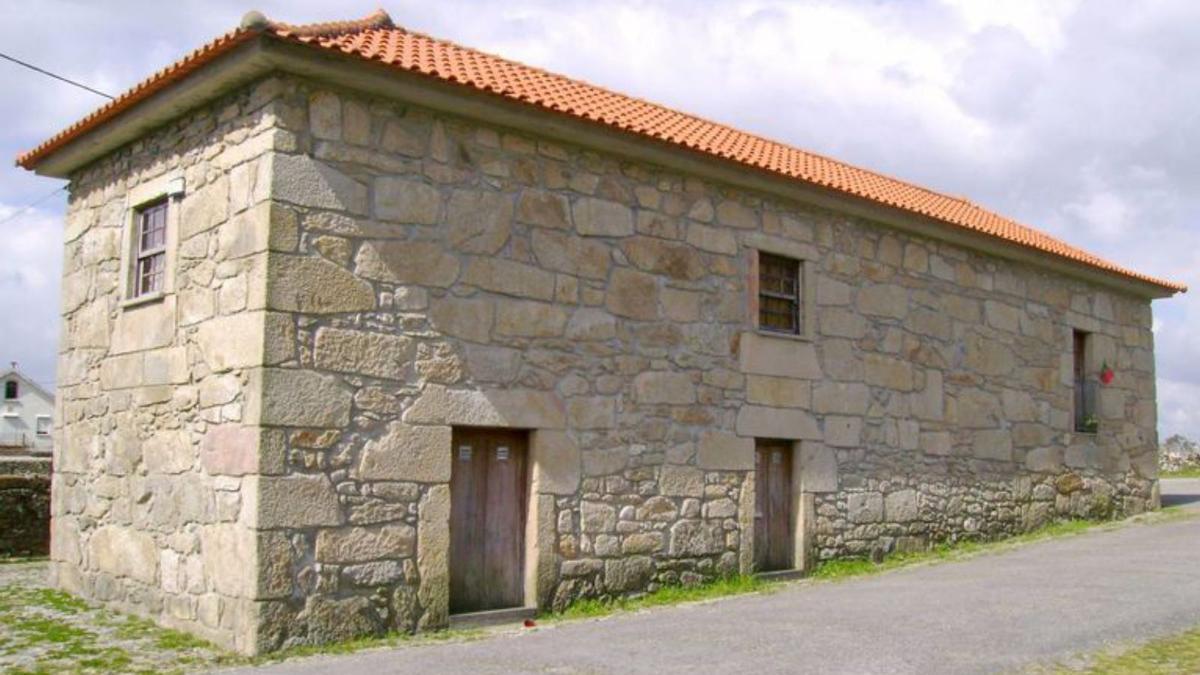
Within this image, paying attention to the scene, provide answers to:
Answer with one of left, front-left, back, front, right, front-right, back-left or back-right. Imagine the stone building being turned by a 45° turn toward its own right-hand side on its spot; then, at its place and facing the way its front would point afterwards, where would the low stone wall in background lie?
back-right

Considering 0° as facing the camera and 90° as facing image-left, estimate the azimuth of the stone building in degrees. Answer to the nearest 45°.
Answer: approximately 315°
